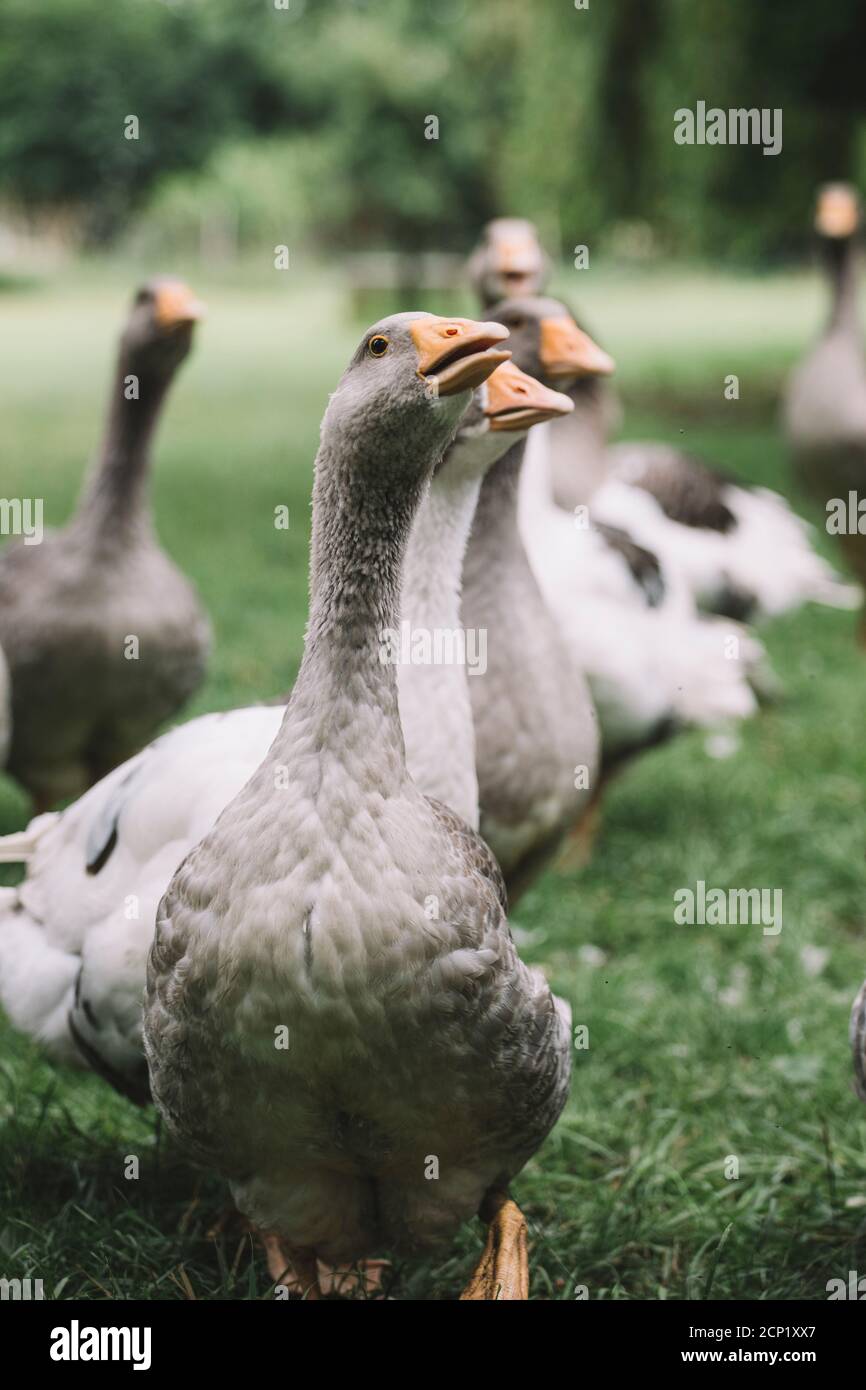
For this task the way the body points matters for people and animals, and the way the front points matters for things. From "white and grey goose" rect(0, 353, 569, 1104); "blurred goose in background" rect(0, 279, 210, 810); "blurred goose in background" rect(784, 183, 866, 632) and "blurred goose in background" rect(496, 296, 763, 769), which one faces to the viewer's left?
"blurred goose in background" rect(496, 296, 763, 769)

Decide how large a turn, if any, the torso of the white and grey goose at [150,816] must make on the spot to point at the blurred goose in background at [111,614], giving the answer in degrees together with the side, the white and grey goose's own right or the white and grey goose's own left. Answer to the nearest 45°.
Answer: approximately 90° to the white and grey goose's own left

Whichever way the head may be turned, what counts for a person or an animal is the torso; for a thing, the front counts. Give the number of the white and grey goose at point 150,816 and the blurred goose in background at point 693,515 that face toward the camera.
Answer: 0

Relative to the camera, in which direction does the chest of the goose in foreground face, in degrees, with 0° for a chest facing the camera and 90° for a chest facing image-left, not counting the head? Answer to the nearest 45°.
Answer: approximately 0°

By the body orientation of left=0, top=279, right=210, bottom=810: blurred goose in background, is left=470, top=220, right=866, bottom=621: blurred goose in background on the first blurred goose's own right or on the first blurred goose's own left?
on the first blurred goose's own left

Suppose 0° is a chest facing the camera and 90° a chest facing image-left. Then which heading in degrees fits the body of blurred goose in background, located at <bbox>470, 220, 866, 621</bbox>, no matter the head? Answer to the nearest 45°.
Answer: approximately 90°

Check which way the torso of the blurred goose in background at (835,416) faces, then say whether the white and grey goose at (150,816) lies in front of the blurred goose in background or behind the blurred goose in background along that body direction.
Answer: in front

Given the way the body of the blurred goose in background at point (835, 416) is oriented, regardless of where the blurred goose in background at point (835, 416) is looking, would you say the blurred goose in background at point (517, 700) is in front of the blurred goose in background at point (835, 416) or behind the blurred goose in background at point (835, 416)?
in front
